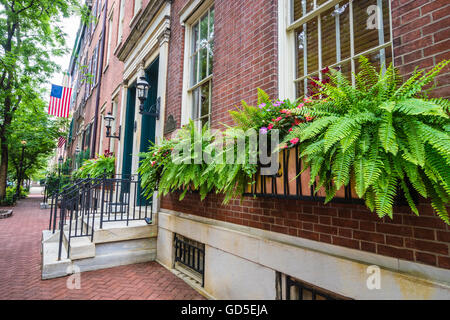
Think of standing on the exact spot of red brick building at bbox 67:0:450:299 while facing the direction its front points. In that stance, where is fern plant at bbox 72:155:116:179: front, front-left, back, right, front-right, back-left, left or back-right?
right

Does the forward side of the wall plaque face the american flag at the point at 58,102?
no

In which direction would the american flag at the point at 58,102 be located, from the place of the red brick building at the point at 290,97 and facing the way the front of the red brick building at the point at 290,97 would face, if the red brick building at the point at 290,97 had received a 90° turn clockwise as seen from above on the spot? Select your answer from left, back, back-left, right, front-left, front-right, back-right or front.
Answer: front

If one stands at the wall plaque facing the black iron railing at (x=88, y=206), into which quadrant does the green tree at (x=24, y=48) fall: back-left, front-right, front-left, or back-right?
front-right

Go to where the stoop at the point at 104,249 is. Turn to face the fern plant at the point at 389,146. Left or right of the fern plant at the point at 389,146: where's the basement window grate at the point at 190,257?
left

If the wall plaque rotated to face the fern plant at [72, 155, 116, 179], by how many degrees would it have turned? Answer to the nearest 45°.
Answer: approximately 90° to its right

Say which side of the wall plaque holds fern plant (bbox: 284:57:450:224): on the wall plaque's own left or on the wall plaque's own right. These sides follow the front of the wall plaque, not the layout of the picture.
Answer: on the wall plaque's own left

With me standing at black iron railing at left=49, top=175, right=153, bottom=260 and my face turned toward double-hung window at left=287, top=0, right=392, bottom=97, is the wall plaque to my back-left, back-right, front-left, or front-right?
front-left

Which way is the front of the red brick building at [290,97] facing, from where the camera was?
facing the viewer and to the left of the viewer
